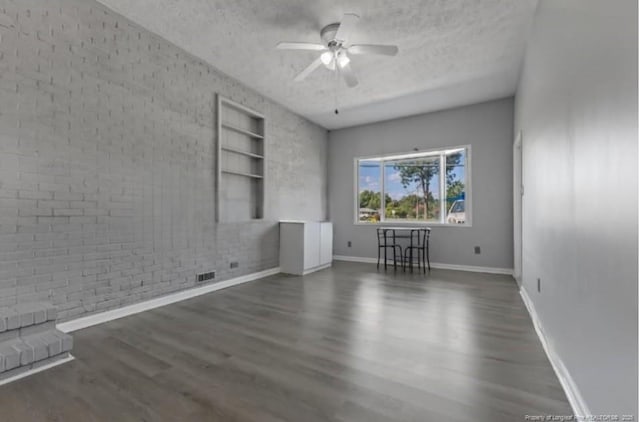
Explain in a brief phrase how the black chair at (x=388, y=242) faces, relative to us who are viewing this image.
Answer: facing away from the viewer and to the right of the viewer

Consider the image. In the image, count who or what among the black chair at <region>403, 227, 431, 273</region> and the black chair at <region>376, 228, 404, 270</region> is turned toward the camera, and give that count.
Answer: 0

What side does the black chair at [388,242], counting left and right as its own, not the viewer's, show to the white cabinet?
back

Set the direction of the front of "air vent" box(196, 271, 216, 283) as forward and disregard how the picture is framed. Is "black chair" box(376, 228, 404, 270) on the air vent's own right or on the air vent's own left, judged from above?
on the air vent's own left

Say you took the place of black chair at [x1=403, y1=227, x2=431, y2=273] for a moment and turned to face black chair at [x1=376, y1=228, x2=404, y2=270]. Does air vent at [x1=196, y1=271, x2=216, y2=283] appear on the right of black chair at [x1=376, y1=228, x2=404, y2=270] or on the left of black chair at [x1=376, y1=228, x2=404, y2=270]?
left

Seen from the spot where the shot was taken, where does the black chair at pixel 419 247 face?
facing away from the viewer and to the left of the viewer

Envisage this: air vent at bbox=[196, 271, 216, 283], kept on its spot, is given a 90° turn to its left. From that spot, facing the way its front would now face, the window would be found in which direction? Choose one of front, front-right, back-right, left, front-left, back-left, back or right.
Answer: front-right

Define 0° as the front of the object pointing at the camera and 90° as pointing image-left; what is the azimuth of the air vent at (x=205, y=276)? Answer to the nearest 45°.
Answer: approximately 315°
